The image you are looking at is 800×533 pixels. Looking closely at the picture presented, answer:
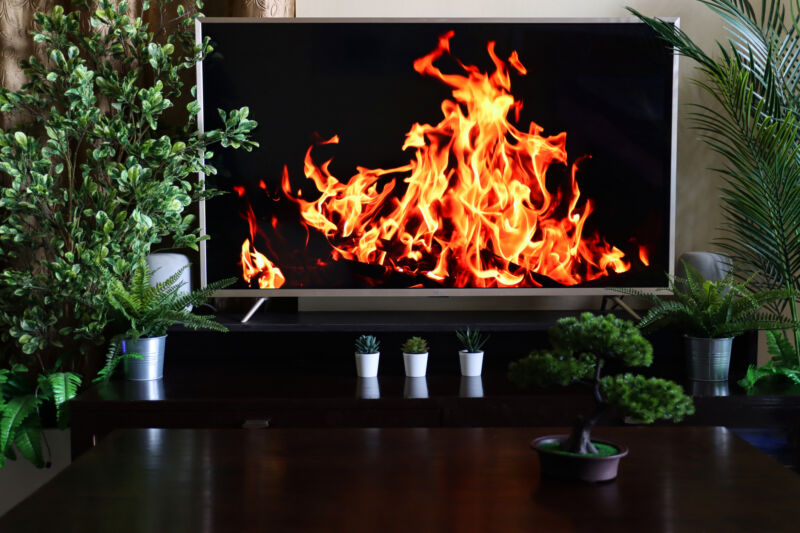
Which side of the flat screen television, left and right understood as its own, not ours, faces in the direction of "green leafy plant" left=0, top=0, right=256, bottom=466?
right

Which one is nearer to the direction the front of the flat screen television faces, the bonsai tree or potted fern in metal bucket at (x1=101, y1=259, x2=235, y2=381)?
the bonsai tree

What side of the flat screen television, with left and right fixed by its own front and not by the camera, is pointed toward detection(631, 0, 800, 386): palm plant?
left

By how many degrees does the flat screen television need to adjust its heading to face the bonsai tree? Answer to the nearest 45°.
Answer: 0° — it already faces it

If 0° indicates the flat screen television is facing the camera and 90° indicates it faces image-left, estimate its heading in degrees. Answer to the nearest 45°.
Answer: approximately 0°
